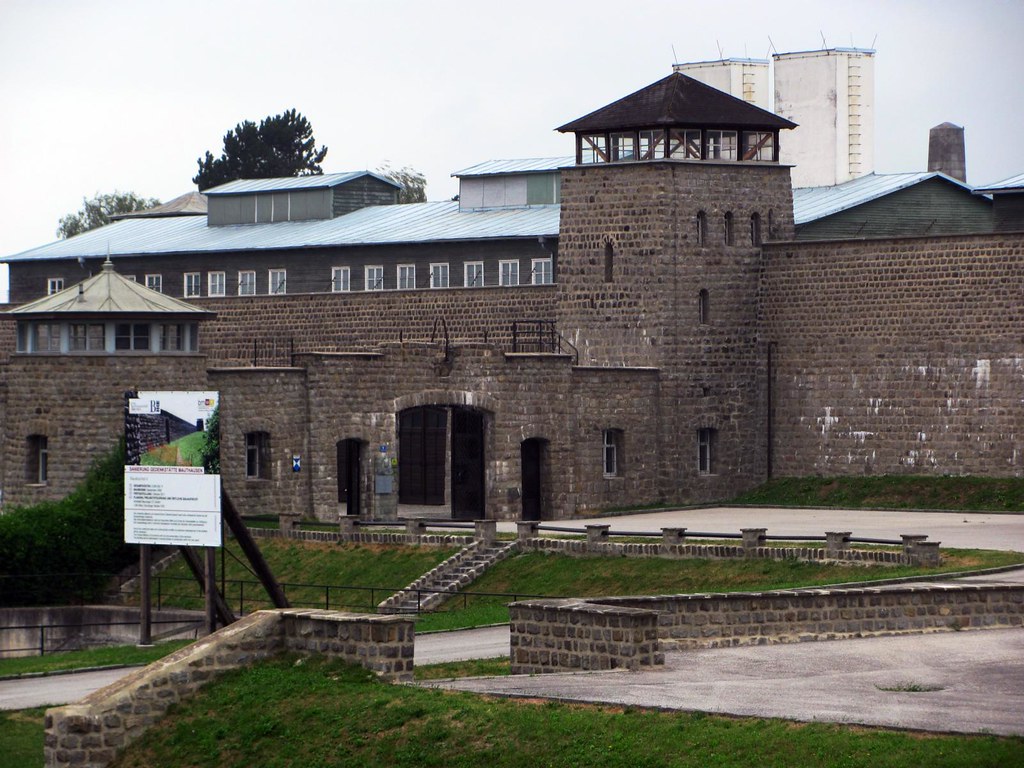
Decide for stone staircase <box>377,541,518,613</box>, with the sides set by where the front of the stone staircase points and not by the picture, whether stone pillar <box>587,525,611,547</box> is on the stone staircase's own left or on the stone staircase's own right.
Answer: on the stone staircase's own left

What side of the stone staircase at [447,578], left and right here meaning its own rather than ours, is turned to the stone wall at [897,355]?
back

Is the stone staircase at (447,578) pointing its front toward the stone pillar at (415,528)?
no

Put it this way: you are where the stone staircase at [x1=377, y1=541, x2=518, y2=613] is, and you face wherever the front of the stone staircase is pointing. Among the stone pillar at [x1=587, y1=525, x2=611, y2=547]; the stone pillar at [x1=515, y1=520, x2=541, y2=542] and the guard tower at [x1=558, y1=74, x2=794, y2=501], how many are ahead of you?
0

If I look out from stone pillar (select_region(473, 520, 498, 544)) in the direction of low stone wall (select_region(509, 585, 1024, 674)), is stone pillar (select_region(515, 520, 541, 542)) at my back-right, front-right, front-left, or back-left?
front-left

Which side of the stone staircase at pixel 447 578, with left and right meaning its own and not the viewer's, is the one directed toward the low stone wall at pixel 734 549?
left

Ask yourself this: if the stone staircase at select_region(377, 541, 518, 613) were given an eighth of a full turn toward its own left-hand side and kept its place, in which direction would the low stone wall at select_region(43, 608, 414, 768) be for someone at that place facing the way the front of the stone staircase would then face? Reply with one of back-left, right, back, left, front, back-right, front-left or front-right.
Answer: front

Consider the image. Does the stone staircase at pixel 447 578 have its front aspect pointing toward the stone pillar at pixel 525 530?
no

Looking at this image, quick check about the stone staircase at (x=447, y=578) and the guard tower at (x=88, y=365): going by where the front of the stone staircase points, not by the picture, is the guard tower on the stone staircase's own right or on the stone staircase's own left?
on the stone staircase's own right

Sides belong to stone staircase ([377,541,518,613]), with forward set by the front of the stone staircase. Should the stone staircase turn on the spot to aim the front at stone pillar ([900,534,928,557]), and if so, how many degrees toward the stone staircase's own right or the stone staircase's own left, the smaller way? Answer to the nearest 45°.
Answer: approximately 90° to the stone staircase's own left

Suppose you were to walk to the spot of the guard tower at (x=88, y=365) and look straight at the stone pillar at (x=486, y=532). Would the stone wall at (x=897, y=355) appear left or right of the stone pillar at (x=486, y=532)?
left

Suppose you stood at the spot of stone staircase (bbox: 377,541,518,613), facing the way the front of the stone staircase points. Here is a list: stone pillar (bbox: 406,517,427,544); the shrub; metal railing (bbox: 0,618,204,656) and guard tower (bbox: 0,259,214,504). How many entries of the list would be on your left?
0

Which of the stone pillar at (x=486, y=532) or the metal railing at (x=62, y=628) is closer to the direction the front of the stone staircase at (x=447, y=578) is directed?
the metal railing

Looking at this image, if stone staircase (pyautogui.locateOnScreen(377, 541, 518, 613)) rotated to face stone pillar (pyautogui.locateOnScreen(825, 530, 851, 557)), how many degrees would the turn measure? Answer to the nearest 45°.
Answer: approximately 90° to its left

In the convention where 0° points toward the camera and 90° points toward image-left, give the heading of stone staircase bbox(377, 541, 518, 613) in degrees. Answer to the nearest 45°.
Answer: approximately 45°

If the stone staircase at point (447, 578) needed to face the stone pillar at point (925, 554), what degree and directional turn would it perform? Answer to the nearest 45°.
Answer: approximately 90° to its left

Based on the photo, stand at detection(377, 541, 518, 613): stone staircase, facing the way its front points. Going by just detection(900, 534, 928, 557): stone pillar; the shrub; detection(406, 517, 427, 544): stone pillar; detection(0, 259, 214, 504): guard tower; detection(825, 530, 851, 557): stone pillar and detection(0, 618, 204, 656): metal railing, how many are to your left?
2

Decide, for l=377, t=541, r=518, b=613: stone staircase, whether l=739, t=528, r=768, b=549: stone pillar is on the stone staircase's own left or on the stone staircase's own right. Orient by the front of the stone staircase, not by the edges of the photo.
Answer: on the stone staircase's own left

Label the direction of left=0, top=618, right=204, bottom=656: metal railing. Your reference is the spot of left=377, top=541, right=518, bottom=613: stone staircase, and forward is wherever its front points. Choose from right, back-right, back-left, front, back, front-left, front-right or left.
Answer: front-right
